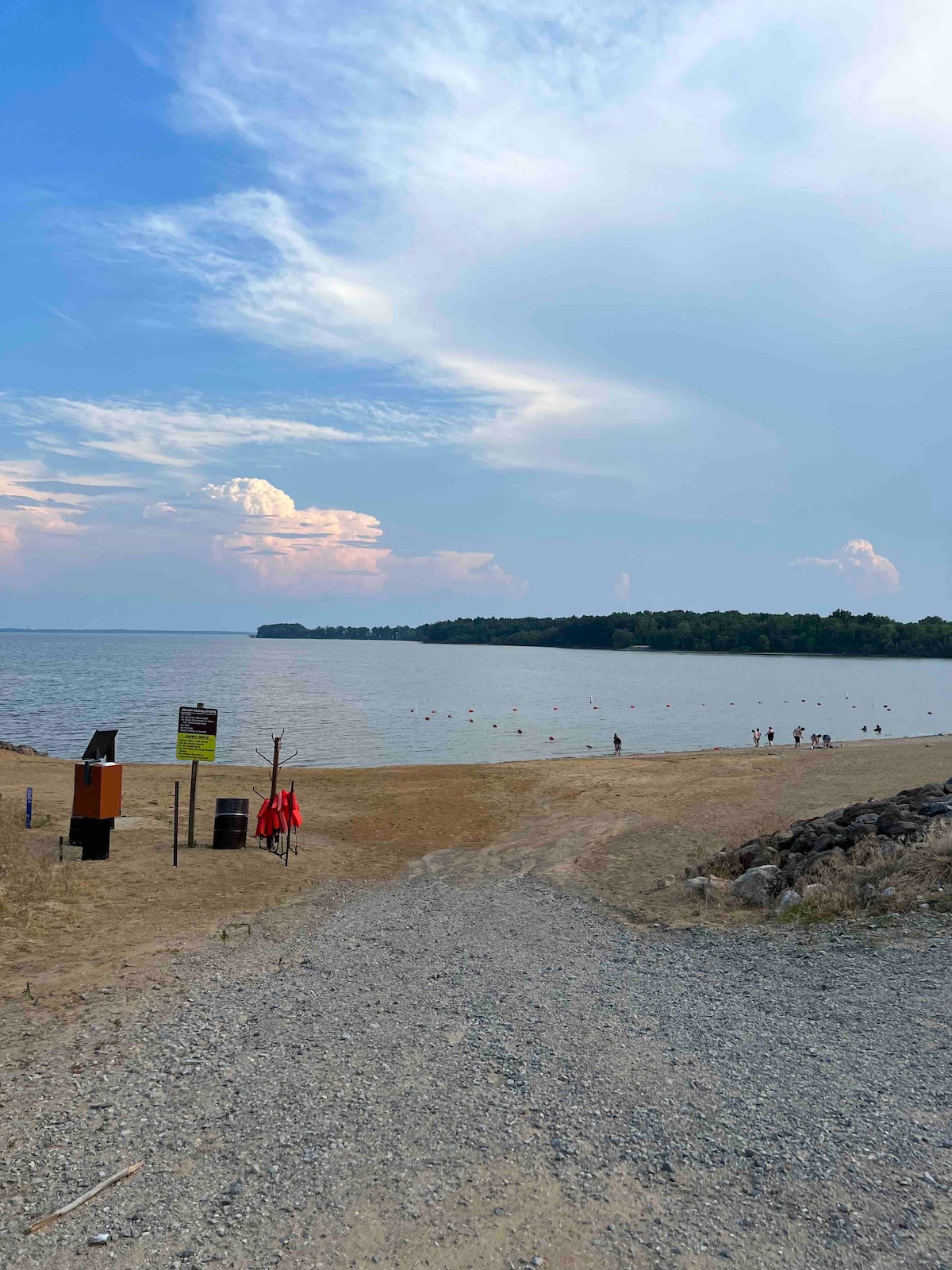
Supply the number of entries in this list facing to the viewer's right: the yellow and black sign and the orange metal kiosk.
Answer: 0

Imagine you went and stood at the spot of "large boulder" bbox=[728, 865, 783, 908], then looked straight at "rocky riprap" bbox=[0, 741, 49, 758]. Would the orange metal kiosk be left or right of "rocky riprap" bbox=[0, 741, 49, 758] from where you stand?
left

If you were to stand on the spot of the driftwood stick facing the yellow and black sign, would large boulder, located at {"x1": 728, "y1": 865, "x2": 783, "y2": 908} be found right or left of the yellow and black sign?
right

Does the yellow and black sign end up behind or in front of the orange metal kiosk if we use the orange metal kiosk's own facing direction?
behind

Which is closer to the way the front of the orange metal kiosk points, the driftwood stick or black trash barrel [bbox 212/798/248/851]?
the driftwood stick

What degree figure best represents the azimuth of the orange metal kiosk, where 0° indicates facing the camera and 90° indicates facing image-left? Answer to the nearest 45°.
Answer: approximately 45°

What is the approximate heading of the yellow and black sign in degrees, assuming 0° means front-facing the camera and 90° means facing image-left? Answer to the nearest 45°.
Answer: approximately 0°

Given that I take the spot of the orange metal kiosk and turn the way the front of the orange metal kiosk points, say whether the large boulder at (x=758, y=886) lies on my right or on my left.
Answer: on my left

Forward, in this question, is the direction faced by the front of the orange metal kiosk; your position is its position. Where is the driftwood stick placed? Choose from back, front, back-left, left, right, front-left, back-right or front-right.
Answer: front-left

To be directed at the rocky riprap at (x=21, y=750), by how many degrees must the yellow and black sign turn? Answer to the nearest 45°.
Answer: approximately 180°

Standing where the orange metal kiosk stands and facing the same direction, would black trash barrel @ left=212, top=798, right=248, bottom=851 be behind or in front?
behind

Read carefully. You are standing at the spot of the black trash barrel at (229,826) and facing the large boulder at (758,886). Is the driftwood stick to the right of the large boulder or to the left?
right
